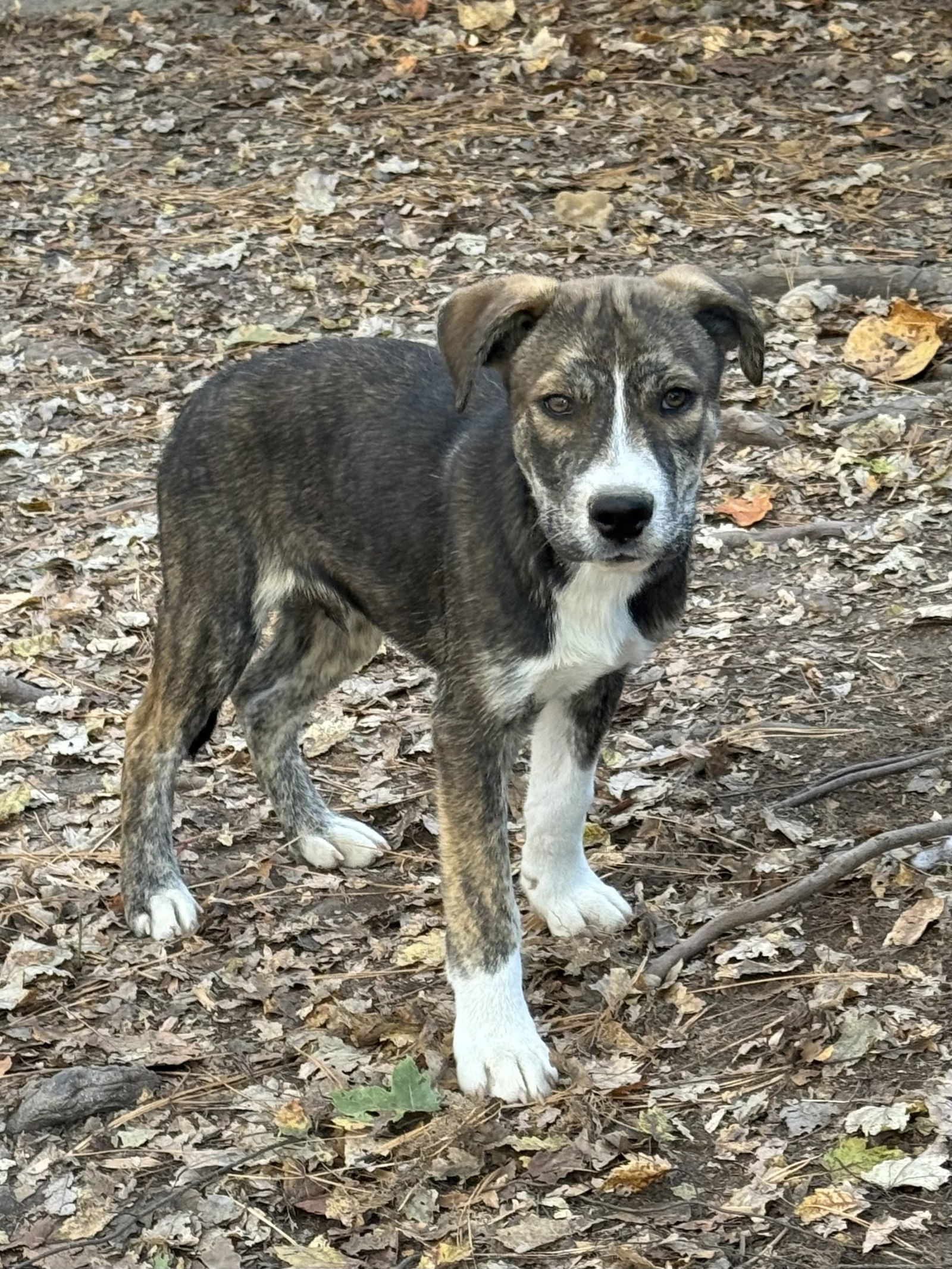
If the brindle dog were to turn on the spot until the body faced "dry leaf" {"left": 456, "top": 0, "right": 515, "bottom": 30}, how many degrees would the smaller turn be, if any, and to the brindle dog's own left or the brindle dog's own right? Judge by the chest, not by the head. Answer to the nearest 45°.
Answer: approximately 135° to the brindle dog's own left

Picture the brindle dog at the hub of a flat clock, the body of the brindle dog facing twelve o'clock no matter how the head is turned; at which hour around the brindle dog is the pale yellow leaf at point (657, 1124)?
The pale yellow leaf is roughly at 1 o'clock from the brindle dog.

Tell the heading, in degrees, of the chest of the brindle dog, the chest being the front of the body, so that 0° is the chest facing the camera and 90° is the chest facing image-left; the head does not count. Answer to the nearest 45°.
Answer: approximately 315°

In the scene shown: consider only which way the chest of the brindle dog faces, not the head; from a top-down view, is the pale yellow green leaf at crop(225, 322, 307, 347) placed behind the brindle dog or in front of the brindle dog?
behind

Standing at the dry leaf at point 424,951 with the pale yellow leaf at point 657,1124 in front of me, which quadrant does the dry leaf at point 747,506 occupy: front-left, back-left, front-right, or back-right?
back-left

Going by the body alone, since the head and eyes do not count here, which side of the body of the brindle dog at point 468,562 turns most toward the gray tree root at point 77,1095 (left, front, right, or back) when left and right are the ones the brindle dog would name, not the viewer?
right
